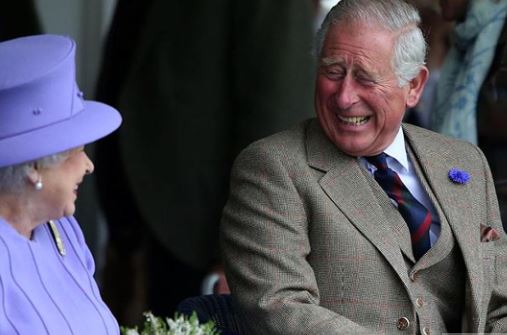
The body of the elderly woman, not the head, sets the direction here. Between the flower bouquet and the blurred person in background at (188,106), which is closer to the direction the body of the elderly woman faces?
the flower bouquet

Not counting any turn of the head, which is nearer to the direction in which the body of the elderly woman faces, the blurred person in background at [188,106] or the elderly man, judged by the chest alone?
the elderly man

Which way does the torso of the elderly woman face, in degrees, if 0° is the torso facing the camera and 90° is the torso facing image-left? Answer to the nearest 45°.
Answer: approximately 270°

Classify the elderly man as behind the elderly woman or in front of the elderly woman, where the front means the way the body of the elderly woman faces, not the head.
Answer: in front

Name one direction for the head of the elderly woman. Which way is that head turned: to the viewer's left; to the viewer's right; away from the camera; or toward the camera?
to the viewer's right

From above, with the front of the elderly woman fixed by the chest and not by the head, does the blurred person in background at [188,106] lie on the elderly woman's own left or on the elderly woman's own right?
on the elderly woman's own left

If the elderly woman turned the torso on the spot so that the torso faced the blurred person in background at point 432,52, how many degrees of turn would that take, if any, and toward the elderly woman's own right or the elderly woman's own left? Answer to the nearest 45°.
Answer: approximately 45° to the elderly woman's own left
